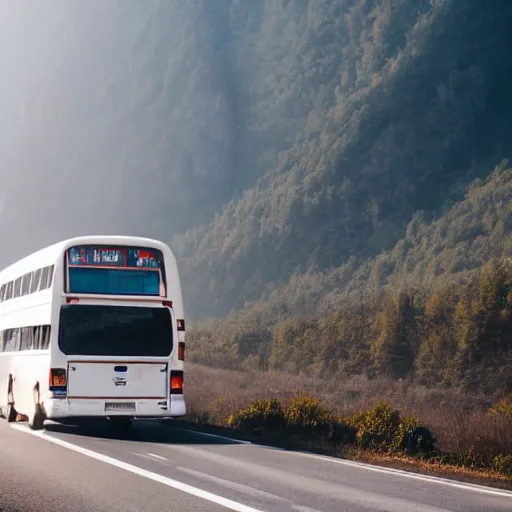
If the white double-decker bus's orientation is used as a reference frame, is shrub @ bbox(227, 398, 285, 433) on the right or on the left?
on its right

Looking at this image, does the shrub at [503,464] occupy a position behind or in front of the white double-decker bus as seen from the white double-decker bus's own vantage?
behind

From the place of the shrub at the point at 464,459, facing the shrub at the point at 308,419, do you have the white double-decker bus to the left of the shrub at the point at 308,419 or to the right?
left

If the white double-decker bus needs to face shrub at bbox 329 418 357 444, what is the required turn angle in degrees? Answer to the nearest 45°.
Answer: approximately 135° to its right

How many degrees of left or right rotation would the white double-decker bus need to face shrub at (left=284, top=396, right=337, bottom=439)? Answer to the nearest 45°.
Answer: approximately 135° to its right

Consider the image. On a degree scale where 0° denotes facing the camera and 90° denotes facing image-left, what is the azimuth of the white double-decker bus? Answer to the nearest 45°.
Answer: approximately 135°

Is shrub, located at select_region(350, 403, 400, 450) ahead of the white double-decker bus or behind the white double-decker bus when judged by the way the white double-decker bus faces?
behind

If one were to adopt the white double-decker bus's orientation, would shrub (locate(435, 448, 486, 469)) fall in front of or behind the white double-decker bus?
behind
